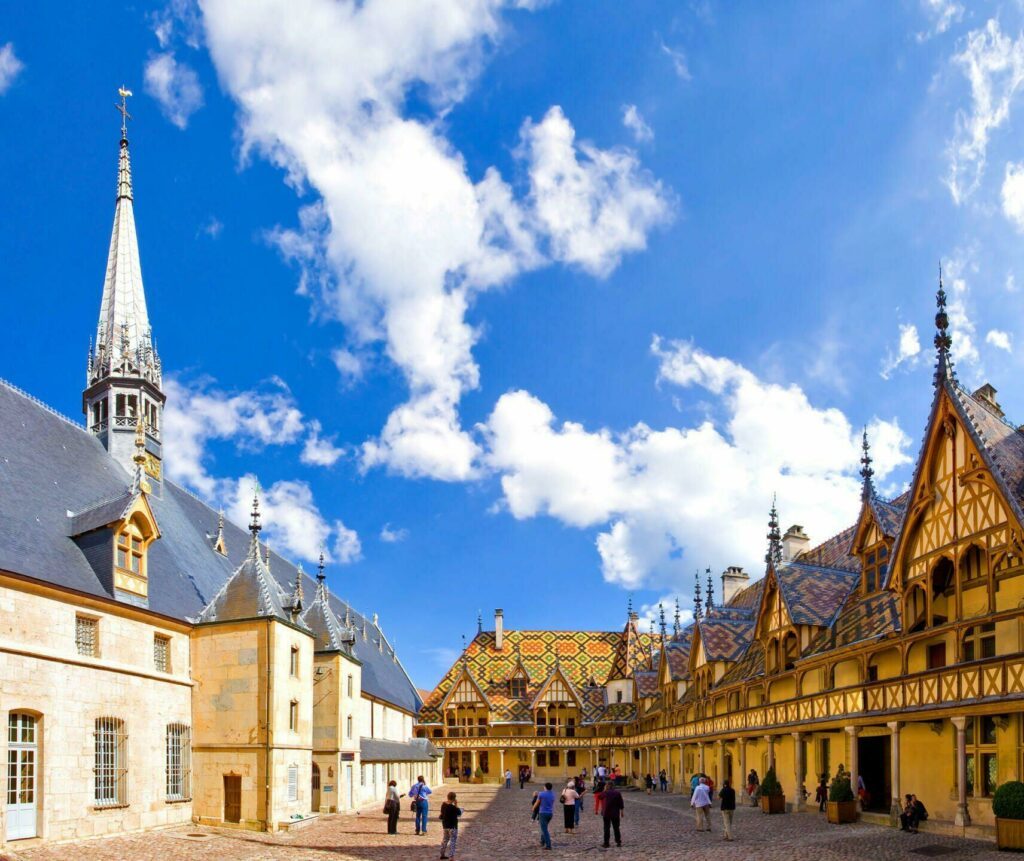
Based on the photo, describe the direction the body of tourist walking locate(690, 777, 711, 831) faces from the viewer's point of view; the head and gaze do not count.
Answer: away from the camera

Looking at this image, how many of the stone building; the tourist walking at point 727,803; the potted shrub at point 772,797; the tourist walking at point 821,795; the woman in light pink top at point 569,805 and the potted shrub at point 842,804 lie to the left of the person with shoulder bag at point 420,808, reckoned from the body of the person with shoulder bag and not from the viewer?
1

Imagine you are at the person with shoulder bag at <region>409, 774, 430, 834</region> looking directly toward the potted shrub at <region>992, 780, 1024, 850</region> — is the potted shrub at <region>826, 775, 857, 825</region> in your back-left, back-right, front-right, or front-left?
front-left

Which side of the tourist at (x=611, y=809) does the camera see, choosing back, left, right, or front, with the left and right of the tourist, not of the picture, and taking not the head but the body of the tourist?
back

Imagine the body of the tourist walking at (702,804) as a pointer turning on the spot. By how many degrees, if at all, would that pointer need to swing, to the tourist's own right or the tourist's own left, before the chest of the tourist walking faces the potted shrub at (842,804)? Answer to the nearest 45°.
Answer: approximately 90° to the tourist's own right

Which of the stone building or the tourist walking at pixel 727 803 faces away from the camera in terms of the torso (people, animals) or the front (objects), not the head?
the tourist walking

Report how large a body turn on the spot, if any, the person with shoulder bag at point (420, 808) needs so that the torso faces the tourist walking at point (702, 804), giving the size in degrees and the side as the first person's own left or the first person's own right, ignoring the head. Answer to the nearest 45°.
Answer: approximately 90° to the first person's own right

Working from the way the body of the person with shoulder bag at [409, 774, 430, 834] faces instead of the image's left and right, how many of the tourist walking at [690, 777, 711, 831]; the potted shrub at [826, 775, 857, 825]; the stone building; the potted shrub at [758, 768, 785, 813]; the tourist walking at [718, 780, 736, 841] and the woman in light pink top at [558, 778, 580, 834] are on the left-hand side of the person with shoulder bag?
1
